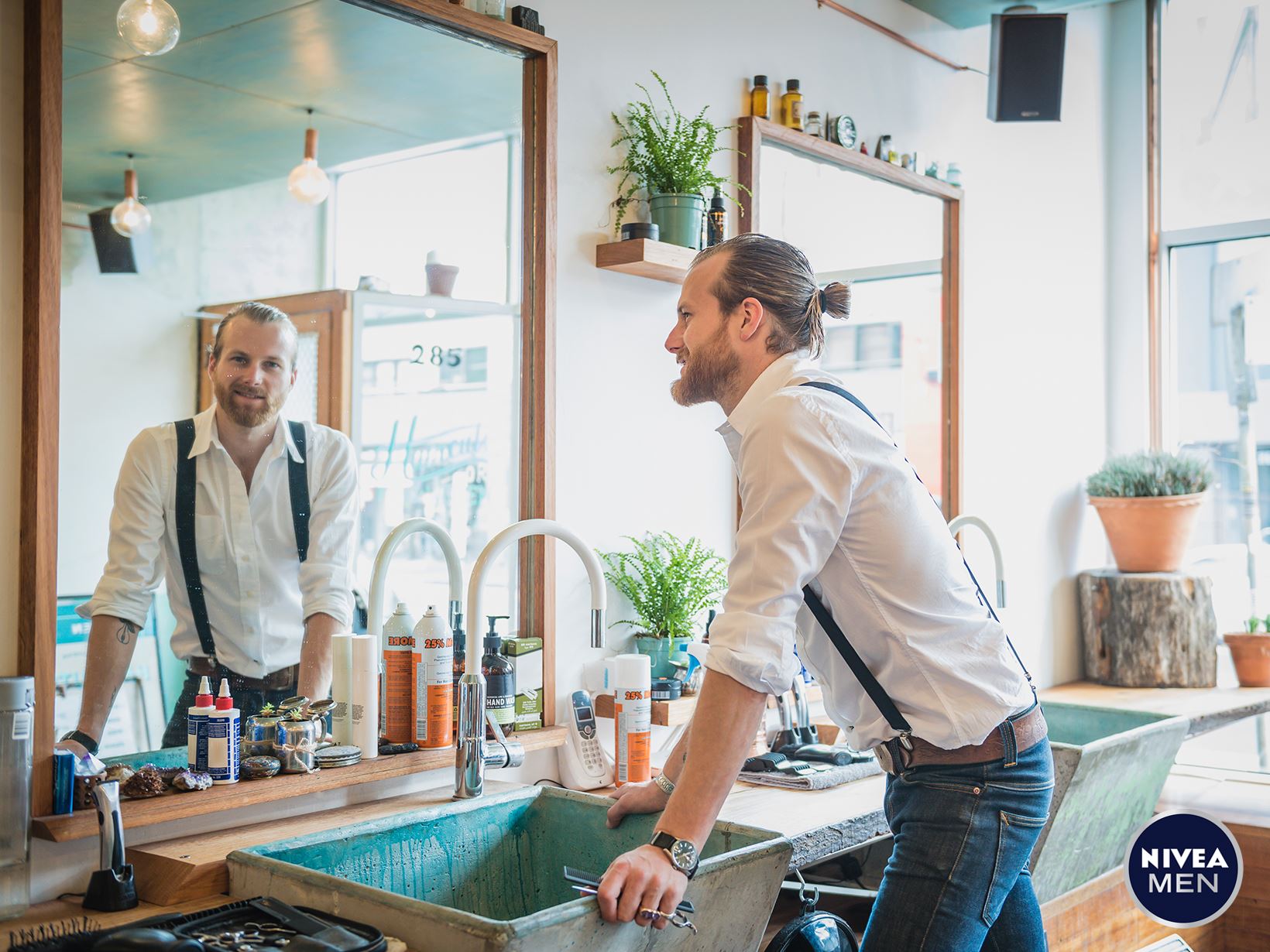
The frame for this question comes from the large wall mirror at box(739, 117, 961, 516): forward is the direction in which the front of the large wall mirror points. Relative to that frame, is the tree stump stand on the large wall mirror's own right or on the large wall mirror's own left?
on the large wall mirror's own left

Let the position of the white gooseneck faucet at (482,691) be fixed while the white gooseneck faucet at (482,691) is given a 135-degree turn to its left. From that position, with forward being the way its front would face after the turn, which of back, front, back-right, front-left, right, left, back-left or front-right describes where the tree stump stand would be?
right

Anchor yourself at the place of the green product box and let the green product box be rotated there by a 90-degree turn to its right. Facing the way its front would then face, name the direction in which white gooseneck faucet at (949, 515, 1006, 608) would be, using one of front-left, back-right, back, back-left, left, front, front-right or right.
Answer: back-right

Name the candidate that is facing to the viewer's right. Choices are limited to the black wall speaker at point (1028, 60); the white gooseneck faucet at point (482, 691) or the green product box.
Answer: the white gooseneck faucet

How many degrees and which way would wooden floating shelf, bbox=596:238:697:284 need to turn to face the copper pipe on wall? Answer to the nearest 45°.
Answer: approximately 90° to its left

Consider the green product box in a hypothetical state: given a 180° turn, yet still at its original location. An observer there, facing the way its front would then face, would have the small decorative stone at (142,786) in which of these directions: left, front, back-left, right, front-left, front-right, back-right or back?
back-left

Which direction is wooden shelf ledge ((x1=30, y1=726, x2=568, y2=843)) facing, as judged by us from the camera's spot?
facing the viewer and to the right of the viewer

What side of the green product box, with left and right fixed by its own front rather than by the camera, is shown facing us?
front

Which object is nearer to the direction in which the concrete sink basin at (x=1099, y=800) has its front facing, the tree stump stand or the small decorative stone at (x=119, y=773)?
the small decorative stone

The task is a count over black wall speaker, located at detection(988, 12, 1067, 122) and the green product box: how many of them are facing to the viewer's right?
0

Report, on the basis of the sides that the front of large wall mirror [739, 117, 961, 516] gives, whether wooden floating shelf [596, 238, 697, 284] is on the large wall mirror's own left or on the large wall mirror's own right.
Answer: on the large wall mirror's own right

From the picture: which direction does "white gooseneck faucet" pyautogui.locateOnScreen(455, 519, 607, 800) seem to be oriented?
to the viewer's right

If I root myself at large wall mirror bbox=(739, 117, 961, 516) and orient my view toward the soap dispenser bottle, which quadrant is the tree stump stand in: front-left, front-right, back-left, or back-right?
back-left
